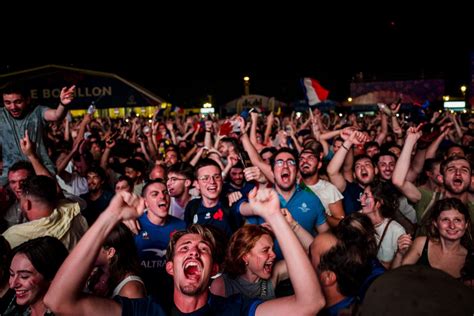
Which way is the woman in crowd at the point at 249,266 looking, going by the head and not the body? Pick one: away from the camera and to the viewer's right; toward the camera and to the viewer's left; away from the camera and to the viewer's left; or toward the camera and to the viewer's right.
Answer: toward the camera and to the viewer's right

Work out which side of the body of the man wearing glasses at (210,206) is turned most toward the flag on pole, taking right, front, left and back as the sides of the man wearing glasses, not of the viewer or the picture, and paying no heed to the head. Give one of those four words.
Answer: back

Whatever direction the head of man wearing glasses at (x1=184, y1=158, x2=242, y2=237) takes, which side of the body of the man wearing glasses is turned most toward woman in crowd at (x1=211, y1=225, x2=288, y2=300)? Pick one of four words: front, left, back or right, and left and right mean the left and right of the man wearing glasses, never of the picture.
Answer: front

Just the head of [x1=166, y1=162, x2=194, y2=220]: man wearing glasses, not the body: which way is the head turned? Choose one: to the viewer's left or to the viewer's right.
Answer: to the viewer's left

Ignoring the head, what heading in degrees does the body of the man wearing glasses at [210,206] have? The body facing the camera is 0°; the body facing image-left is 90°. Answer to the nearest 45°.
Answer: approximately 0°

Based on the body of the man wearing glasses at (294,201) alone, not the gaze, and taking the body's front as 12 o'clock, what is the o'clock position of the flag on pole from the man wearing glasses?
The flag on pole is roughly at 6 o'clock from the man wearing glasses.

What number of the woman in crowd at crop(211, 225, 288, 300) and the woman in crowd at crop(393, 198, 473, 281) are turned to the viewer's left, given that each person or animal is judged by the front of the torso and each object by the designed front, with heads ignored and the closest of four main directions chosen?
0

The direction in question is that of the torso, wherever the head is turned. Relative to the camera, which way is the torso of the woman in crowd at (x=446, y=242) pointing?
toward the camera

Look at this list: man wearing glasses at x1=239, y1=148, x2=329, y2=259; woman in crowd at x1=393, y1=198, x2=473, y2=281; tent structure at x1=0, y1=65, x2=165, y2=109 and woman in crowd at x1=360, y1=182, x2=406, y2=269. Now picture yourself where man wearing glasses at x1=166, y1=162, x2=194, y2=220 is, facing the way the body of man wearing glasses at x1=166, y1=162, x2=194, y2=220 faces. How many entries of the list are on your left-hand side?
3

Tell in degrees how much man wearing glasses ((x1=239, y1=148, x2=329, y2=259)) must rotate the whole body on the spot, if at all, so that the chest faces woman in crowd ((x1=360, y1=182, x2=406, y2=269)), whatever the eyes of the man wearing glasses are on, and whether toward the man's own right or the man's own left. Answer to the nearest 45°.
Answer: approximately 90° to the man's own left

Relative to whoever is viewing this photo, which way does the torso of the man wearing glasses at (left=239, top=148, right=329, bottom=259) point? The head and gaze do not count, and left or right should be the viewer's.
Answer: facing the viewer

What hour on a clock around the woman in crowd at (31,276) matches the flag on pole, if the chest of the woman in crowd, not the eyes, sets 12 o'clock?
The flag on pole is roughly at 6 o'clock from the woman in crowd.
